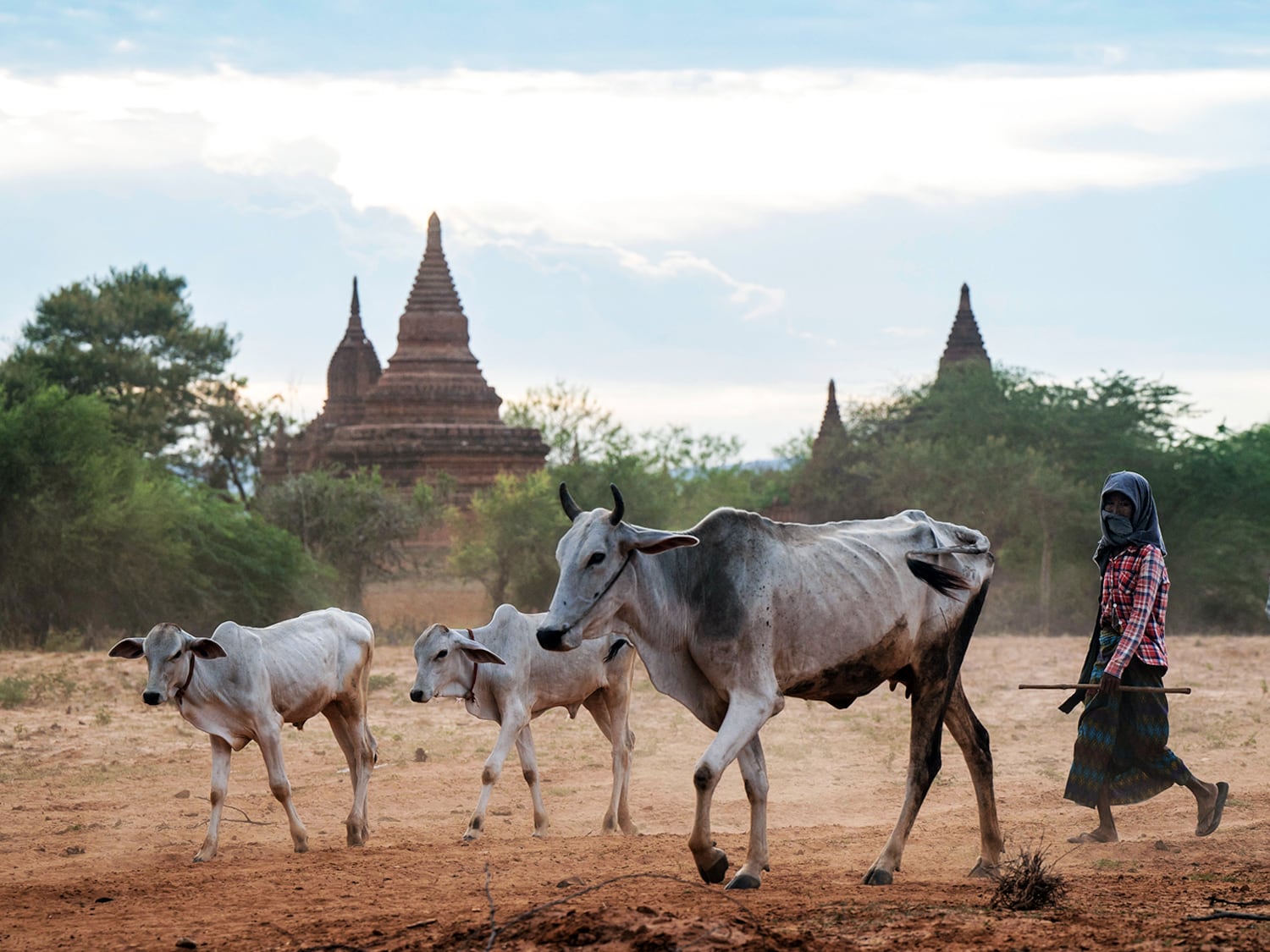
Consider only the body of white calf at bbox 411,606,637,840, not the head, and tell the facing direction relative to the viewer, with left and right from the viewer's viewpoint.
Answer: facing to the left of the viewer

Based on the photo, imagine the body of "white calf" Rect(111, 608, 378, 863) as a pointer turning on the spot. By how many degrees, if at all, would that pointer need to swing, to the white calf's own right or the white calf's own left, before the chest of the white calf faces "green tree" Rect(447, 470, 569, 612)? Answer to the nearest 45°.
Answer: approximately 135° to the white calf's own right

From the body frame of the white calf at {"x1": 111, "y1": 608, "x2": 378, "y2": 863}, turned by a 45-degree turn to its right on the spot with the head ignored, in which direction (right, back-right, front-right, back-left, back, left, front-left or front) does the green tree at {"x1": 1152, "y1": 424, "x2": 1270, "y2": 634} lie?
back-right

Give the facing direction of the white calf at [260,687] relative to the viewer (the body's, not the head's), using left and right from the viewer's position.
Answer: facing the viewer and to the left of the viewer

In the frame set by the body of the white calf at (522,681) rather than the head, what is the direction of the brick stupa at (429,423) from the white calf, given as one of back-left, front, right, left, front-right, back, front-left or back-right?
right

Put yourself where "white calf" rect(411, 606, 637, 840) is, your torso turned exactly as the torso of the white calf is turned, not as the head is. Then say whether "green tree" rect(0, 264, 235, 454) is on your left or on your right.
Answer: on your right

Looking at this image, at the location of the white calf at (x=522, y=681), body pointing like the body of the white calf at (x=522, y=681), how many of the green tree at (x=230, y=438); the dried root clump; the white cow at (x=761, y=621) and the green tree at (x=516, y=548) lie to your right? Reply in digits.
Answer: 2

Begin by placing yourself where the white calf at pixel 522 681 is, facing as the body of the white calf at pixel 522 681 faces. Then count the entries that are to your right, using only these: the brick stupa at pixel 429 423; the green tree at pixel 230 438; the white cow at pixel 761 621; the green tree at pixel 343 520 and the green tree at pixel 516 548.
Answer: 4

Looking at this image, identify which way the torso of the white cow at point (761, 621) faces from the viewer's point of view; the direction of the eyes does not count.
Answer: to the viewer's left

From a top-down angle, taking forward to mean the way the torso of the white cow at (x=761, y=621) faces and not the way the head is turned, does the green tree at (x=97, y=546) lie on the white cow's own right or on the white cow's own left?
on the white cow's own right

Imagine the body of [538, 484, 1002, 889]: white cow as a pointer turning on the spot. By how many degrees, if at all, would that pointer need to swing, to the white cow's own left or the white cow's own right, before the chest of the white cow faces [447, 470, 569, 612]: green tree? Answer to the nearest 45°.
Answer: approximately 90° to the white cow's own right

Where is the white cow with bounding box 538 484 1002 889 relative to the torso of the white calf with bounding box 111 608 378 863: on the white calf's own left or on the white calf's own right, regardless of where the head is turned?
on the white calf's own left

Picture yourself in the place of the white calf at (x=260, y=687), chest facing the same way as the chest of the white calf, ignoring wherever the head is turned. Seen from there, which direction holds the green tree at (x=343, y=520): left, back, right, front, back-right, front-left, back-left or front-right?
back-right

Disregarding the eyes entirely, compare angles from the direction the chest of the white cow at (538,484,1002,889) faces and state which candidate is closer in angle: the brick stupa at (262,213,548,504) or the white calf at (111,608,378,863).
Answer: the white calf
